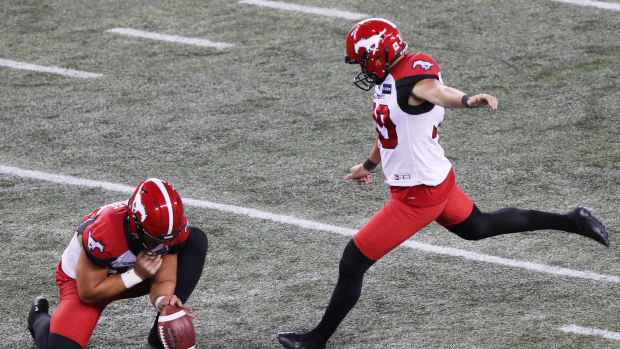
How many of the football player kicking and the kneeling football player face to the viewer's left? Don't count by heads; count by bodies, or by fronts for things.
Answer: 1

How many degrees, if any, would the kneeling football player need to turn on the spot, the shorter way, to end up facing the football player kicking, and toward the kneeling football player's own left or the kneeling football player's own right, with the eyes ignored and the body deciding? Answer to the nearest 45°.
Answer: approximately 45° to the kneeling football player's own left

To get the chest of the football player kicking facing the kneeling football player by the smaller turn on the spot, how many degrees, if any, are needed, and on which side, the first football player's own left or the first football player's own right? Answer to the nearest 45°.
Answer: approximately 45° to the first football player's own left

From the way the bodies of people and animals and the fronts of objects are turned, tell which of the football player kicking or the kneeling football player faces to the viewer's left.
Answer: the football player kicking

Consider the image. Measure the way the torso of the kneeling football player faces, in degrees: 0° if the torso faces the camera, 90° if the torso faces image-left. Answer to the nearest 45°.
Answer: approximately 315°

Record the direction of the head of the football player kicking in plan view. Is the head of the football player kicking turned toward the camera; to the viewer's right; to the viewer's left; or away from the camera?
to the viewer's left

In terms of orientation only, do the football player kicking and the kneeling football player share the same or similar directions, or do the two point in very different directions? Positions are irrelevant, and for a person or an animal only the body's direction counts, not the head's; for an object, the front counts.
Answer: very different directions

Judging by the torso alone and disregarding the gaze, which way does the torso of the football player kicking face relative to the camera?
to the viewer's left
